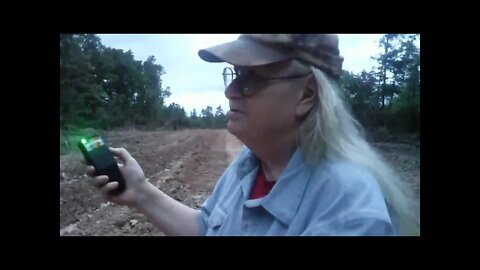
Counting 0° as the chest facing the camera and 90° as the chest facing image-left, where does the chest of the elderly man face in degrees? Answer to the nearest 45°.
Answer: approximately 45°

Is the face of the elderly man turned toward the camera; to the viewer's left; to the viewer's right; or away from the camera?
to the viewer's left
